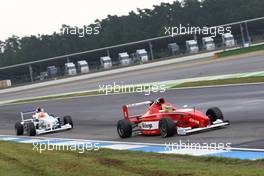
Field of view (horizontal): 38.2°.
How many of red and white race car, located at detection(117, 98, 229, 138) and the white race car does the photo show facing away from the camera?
0

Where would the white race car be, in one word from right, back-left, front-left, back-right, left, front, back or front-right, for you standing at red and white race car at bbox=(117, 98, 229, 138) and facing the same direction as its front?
back

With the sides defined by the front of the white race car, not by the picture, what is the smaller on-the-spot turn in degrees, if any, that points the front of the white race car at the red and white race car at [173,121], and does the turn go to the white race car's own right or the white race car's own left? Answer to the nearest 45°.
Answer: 0° — it already faces it

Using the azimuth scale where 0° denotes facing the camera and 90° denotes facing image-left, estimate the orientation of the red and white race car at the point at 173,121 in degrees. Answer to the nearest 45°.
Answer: approximately 315°

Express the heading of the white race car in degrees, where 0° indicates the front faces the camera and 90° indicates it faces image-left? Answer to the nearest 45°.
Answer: approximately 315°
